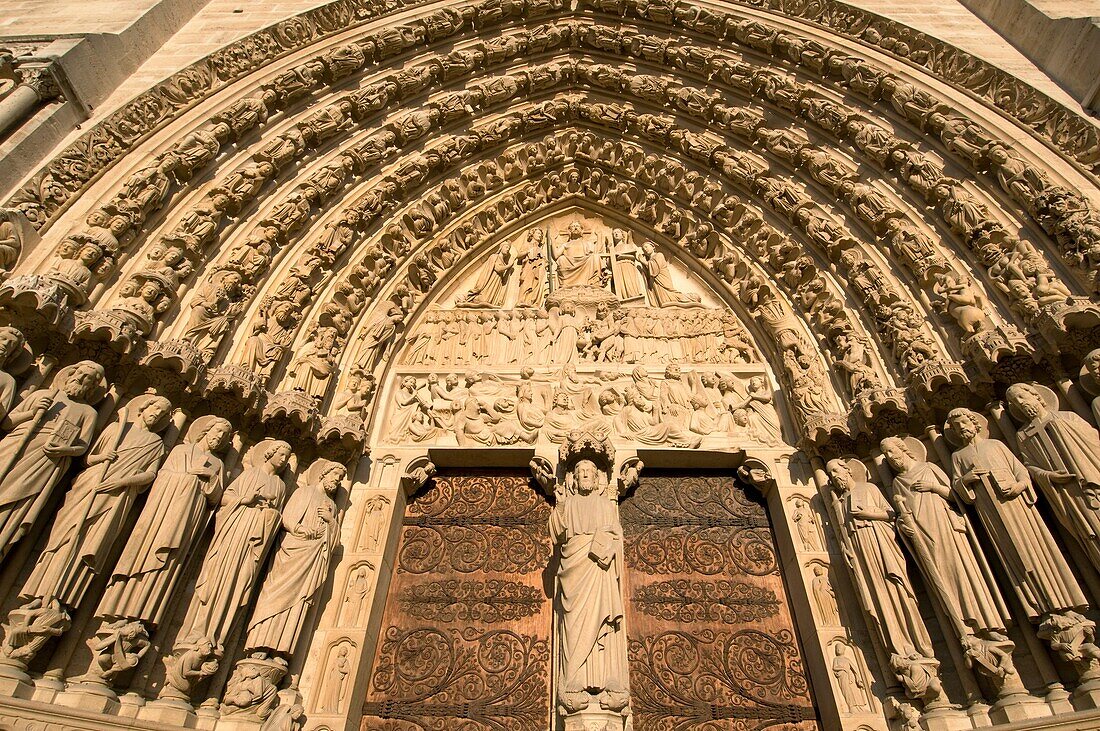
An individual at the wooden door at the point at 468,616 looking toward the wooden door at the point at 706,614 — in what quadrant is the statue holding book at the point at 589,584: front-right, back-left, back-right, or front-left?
front-right

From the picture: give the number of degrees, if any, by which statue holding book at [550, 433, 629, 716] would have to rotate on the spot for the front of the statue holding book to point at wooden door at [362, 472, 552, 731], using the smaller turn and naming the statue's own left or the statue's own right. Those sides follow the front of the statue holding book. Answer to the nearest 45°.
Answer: approximately 135° to the statue's own right

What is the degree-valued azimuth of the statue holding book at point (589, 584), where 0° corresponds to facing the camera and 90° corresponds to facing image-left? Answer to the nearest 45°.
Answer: approximately 0°

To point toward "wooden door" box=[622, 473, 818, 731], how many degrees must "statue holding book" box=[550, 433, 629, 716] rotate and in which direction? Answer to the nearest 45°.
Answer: approximately 135° to its left

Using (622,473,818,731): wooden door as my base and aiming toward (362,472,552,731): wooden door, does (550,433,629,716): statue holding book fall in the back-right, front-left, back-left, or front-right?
front-left
